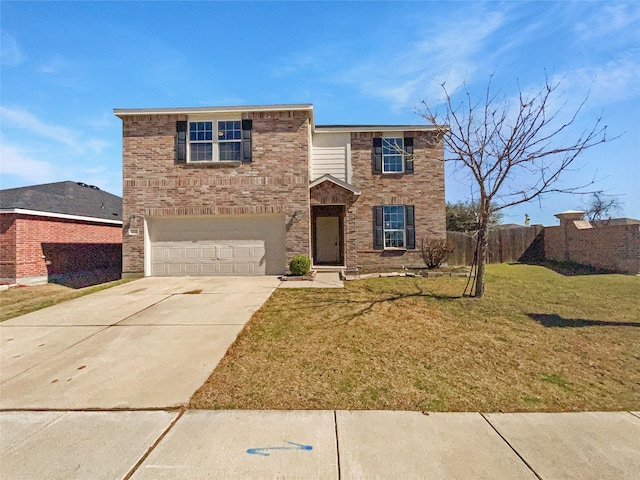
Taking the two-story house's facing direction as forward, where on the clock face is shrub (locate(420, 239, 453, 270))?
The shrub is roughly at 9 o'clock from the two-story house.

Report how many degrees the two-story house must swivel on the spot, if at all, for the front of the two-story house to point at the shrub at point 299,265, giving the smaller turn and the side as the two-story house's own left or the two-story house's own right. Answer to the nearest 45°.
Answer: approximately 45° to the two-story house's own left

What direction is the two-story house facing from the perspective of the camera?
toward the camera

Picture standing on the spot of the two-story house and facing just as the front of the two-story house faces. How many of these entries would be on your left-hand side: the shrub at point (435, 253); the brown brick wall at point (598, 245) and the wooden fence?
3

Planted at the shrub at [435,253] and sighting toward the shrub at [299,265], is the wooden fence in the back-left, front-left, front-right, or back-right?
back-right

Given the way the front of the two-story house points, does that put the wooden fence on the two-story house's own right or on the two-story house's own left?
on the two-story house's own left

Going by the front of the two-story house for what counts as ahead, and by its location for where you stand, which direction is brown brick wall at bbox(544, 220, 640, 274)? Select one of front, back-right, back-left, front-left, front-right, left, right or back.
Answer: left
